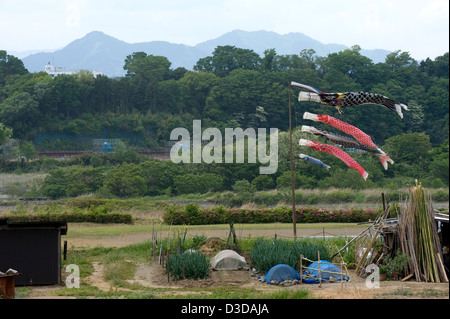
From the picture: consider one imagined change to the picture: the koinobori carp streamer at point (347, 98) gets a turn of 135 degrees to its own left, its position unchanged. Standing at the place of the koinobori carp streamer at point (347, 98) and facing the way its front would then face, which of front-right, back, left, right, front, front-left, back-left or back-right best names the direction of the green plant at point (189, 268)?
right

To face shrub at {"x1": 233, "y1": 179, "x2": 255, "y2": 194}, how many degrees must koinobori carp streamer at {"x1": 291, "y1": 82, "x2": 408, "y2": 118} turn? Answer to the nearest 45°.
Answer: approximately 90° to its right

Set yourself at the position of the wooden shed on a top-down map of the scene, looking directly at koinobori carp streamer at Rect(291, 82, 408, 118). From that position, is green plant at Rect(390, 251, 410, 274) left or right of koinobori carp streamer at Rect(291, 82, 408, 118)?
right

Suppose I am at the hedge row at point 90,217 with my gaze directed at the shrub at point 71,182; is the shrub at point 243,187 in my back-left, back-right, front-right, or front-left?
front-right

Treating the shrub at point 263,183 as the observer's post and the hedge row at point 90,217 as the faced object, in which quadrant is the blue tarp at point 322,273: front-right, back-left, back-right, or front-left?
front-left

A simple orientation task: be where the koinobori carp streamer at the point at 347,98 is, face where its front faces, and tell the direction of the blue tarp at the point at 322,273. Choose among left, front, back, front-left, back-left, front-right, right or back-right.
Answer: left

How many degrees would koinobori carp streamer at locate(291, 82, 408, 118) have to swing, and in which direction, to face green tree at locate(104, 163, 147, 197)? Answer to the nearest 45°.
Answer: approximately 45° to its right

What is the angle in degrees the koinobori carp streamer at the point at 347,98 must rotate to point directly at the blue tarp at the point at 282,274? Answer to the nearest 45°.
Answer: approximately 90° to its left

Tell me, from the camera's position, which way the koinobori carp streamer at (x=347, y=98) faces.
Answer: facing to the left of the viewer
